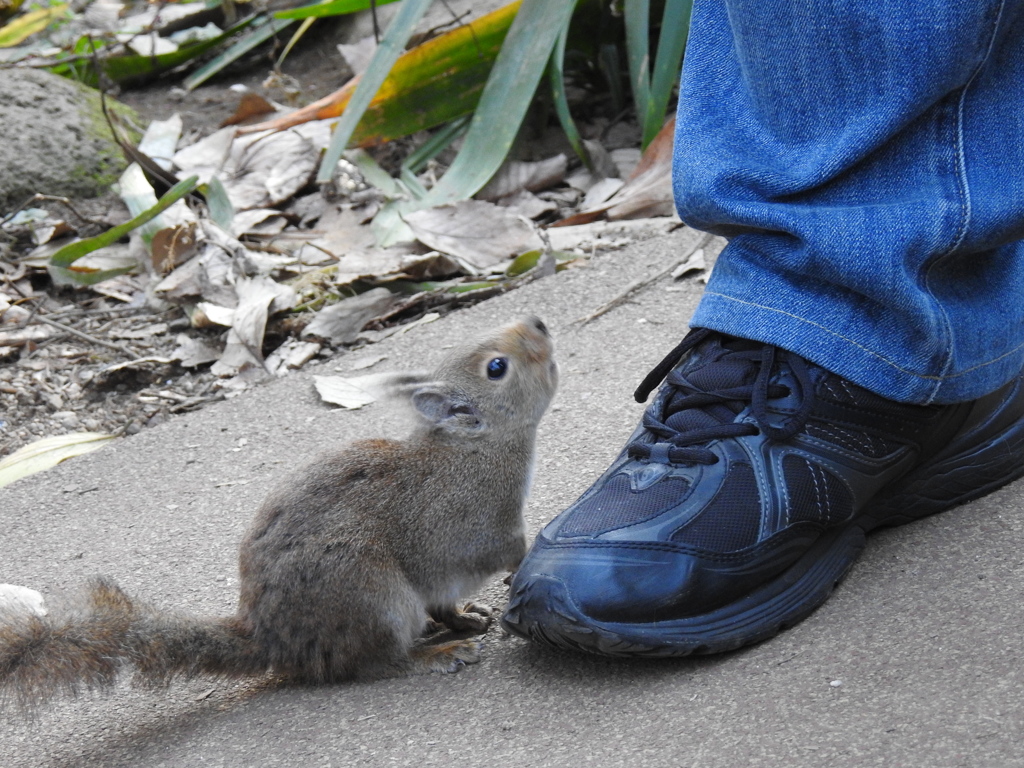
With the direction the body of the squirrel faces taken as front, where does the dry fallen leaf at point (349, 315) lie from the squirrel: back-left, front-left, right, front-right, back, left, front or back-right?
left

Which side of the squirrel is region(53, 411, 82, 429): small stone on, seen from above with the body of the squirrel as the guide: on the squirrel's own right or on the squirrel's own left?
on the squirrel's own left

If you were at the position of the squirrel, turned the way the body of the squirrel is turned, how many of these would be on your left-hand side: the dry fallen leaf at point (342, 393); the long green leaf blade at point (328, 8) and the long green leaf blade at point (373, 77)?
3

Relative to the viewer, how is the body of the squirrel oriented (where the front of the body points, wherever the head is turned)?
to the viewer's right

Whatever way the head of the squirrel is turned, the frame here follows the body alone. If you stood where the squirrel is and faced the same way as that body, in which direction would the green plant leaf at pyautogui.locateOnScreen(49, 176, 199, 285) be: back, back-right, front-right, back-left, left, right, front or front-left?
left

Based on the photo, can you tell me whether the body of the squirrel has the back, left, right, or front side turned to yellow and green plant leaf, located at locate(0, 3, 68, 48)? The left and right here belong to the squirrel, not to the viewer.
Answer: left

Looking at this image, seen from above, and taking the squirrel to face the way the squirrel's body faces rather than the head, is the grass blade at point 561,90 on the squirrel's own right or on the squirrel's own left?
on the squirrel's own left

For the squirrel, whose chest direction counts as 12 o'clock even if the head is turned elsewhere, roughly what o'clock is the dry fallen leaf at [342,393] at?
The dry fallen leaf is roughly at 9 o'clock from the squirrel.

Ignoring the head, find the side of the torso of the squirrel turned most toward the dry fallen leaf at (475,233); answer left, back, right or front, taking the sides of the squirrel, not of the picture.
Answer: left

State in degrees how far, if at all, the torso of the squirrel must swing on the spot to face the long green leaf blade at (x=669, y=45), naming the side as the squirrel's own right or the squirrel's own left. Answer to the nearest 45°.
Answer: approximately 45° to the squirrel's own left
